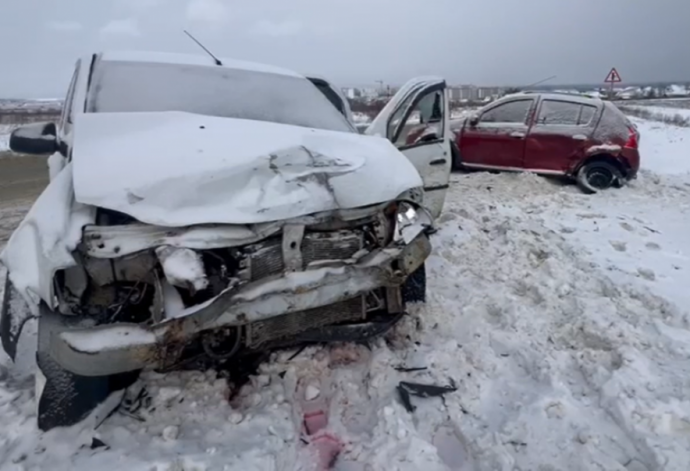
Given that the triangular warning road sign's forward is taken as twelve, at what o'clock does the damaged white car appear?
The damaged white car is roughly at 12 o'clock from the triangular warning road sign.

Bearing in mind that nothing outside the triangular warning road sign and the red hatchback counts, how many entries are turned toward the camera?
1

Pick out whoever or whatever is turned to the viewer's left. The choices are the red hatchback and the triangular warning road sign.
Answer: the red hatchback

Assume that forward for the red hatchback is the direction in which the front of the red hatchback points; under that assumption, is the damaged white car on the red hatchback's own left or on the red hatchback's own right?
on the red hatchback's own left

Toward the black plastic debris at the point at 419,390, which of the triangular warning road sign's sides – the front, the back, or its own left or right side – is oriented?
front

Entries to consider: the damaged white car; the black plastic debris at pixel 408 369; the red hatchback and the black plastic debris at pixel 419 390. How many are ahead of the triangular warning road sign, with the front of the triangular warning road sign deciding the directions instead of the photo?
4

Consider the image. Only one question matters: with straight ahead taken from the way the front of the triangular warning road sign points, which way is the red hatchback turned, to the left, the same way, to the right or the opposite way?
to the right

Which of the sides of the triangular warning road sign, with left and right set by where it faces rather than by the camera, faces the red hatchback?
front

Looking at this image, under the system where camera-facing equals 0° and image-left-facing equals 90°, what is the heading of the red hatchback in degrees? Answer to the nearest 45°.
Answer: approximately 90°

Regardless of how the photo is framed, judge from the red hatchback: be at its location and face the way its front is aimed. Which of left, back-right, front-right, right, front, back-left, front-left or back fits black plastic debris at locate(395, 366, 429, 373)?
left

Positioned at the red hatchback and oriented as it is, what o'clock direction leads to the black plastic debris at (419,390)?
The black plastic debris is roughly at 9 o'clock from the red hatchback.

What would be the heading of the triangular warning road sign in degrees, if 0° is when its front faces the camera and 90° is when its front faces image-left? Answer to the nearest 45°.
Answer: approximately 0°

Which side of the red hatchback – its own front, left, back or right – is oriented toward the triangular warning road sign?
right
